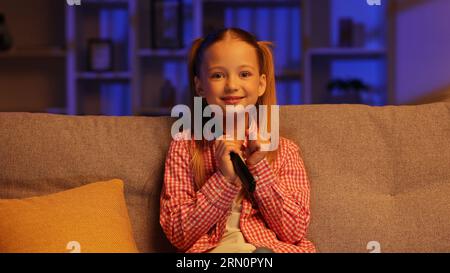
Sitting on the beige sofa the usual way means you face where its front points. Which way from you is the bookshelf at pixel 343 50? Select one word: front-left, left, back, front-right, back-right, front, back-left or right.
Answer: back

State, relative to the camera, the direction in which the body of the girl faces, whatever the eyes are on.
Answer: toward the camera

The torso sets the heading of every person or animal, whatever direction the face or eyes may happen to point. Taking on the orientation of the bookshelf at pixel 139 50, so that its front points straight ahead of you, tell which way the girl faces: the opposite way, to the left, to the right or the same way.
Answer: the same way

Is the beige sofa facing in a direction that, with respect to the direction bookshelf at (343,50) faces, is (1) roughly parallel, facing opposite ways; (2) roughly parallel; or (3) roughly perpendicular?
roughly parallel

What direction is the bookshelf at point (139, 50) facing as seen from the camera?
toward the camera

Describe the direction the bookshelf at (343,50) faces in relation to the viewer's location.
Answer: facing the viewer

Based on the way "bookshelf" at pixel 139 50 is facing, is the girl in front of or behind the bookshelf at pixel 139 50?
in front

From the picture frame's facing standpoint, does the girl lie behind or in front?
in front

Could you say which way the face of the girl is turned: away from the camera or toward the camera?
toward the camera

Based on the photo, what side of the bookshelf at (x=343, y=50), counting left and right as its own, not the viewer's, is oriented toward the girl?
front
